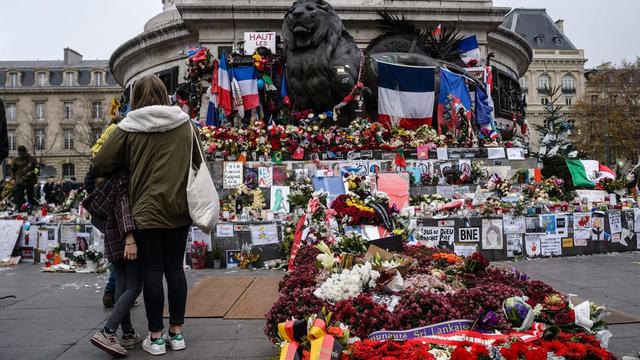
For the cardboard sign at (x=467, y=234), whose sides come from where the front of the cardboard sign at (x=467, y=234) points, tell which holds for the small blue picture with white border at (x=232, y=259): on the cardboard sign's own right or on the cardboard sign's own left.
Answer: on the cardboard sign's own right

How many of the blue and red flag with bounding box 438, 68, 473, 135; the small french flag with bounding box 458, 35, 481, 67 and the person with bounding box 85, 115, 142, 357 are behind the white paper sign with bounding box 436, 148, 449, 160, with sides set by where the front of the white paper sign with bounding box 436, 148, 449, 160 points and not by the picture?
2

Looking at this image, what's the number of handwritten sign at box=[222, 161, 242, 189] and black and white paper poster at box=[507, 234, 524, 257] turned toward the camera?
2

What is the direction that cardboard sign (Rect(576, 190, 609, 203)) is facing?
toward the camera

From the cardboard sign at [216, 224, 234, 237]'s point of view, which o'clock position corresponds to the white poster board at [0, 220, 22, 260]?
The white poster board is roughly at 4 o'clock from the cardboard sign.

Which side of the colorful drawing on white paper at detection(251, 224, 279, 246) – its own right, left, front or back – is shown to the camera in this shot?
front

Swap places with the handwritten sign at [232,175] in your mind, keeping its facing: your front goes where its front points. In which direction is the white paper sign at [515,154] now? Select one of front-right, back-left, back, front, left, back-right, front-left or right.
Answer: left

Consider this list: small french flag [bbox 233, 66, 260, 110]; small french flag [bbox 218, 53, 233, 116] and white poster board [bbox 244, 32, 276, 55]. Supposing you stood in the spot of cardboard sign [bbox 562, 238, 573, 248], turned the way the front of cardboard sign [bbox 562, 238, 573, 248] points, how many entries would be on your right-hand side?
3

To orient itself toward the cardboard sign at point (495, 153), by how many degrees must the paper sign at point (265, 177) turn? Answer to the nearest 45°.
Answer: approximately 90° to its left

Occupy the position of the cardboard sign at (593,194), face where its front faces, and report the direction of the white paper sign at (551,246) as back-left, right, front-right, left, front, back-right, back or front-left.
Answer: front

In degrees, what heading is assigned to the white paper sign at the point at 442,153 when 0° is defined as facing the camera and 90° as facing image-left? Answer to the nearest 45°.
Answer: approximately 0°

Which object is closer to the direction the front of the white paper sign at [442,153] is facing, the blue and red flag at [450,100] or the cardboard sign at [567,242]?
the cardboard sign

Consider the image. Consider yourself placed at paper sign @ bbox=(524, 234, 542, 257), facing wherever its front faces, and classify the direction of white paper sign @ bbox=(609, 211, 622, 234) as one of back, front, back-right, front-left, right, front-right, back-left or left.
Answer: back-left

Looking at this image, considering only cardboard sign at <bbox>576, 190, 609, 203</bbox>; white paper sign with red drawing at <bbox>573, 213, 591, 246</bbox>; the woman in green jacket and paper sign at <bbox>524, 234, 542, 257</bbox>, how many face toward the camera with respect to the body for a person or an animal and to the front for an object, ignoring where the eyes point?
3

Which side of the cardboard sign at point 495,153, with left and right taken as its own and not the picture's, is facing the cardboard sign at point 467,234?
front
